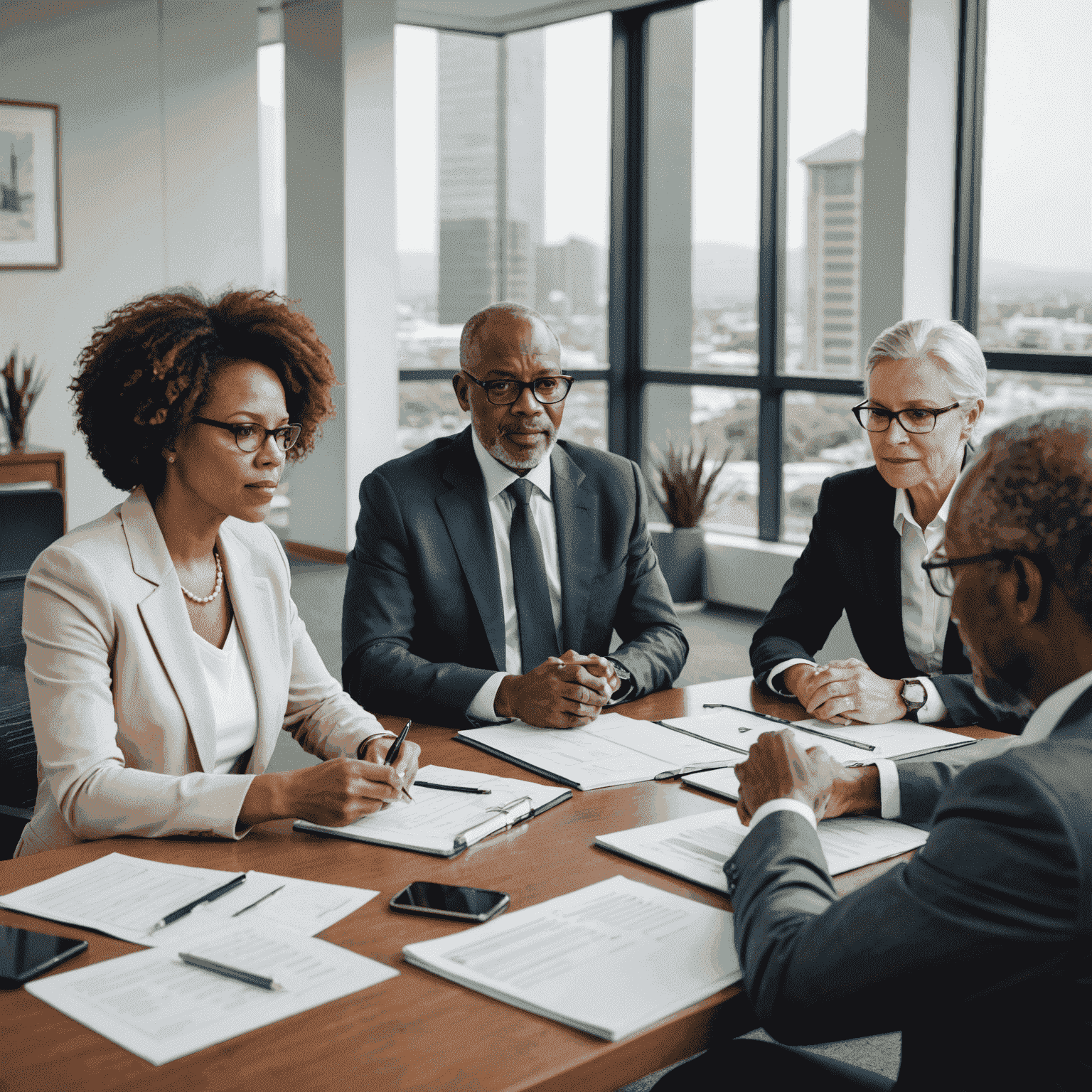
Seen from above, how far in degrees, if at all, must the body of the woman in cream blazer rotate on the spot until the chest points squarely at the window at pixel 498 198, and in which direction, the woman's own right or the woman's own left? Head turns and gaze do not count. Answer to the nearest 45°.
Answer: approximately 135° to the woman's own left

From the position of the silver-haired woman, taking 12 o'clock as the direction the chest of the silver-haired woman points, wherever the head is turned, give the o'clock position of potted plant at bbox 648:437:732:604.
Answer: The potted plant is roughly at 4 o'clock from the silver-haired woman.

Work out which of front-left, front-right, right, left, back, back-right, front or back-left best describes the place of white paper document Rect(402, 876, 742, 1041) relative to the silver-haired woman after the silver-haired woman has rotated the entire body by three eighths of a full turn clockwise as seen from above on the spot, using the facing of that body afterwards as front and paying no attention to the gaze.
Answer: back

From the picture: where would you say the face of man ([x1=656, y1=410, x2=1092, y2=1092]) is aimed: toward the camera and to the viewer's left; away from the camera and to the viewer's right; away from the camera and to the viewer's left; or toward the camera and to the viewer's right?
away from the camera and to the viewer's left

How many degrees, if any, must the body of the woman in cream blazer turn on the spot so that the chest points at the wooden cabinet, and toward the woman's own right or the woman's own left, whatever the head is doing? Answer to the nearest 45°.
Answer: approximately 135° to the woman's own left

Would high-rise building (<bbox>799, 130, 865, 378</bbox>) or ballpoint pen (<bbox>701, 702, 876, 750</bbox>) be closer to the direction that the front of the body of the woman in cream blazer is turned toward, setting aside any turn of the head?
the ballpoint pen

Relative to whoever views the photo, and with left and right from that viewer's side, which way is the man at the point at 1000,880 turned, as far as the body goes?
facing away from the viewer and to the left of the viewer

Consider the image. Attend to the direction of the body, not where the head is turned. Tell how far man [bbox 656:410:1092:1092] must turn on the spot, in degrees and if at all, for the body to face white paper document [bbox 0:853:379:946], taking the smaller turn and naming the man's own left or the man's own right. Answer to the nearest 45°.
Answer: approximately 45° to the man's own left

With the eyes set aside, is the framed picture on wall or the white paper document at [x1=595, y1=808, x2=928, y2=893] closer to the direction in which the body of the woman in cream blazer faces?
the white paper document

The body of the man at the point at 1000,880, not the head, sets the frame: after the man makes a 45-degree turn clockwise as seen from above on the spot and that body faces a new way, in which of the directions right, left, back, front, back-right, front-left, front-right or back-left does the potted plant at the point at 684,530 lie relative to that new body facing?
front

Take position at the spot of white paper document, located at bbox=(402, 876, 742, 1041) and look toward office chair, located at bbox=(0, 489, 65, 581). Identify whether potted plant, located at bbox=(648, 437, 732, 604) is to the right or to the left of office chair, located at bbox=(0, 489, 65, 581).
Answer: right

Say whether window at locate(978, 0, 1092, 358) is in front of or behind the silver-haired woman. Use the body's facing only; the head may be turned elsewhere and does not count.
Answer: behind

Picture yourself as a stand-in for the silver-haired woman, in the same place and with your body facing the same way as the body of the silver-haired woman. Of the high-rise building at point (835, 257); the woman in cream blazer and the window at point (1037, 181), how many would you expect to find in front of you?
1

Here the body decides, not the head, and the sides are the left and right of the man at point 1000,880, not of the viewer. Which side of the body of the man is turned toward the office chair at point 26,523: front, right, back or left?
front

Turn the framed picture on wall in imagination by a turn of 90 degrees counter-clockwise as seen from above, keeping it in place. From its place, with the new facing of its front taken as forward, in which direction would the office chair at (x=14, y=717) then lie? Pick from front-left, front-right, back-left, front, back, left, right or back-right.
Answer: back-right
